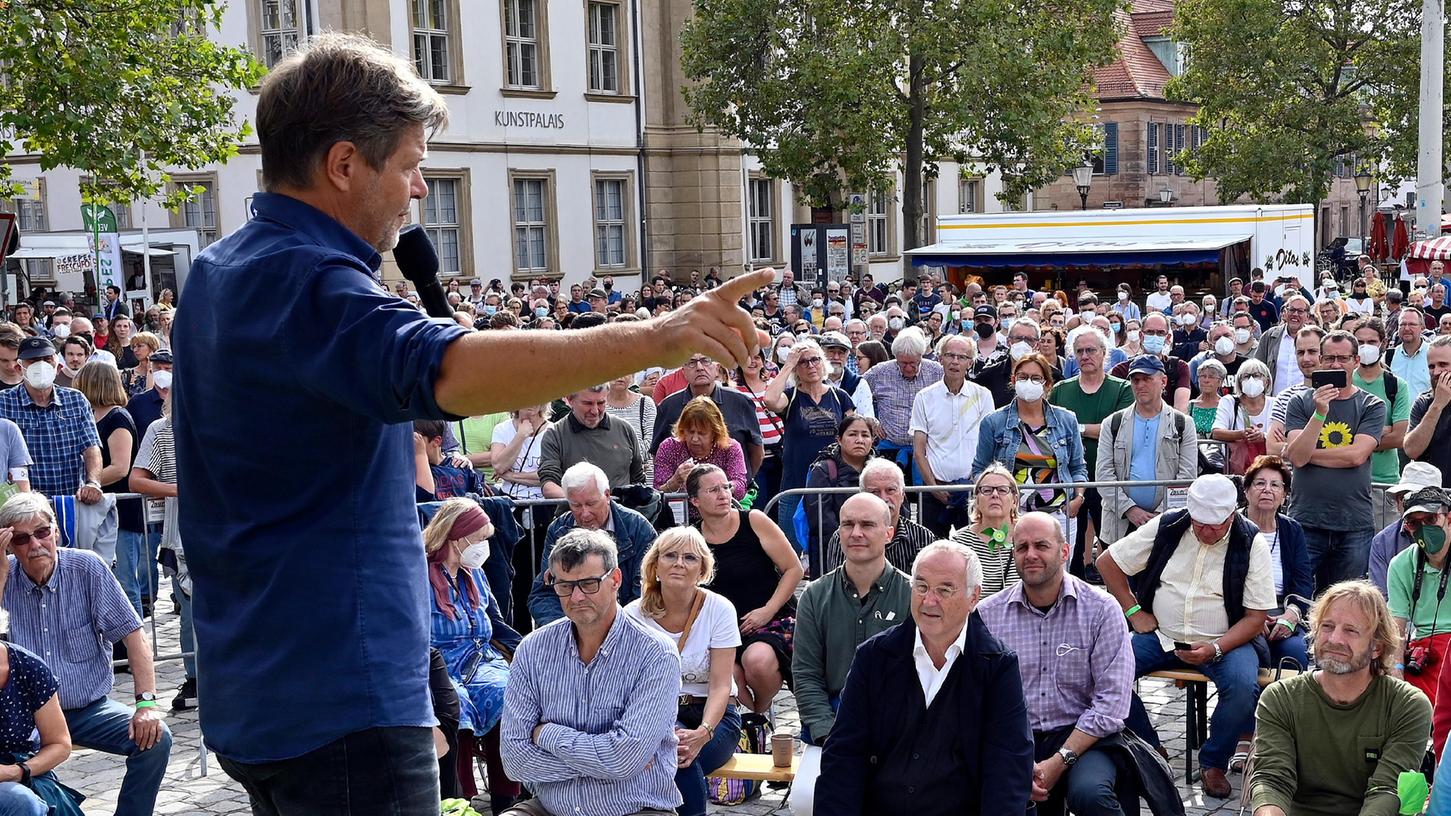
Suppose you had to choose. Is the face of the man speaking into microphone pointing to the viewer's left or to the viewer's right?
to the viewer's right

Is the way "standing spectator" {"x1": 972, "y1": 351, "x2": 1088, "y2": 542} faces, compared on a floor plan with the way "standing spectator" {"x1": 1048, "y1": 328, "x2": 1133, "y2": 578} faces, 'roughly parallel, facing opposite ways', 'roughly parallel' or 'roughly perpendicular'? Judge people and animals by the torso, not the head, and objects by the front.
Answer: roughly parallel

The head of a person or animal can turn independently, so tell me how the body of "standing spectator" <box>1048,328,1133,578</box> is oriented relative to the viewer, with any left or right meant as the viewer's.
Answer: facing the viewer

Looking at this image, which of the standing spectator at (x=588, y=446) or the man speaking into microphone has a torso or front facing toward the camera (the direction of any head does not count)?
the standing spectator

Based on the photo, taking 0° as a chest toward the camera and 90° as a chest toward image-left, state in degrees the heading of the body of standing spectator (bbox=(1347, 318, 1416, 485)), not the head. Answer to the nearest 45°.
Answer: approximately 45°

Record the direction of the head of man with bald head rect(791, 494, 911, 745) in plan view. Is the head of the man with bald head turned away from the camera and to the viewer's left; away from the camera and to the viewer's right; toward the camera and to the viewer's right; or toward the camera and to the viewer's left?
toward the camera and to the viewer's left

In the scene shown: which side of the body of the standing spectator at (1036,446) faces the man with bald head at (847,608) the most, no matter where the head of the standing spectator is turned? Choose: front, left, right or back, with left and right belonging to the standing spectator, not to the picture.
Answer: front

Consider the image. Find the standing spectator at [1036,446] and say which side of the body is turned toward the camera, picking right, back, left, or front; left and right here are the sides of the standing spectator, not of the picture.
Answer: front

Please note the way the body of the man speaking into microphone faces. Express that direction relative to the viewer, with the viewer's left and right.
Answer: facing away from the viewer and to the right of the viewer

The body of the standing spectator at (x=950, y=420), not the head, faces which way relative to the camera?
toward the camera

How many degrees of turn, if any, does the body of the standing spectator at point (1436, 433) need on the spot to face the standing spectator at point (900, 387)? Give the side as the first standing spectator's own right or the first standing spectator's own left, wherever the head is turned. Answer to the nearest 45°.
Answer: approximately 45° to the first standing spectator's own right

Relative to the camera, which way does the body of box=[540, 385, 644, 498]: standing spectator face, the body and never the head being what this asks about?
toward the camera

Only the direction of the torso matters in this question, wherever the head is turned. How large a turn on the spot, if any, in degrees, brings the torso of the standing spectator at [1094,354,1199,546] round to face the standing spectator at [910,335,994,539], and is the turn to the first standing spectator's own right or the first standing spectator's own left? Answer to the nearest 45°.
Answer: approximately 90° to the first standing spectator's own right

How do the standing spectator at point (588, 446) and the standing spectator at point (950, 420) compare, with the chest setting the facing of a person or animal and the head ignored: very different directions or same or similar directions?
same or similar directions

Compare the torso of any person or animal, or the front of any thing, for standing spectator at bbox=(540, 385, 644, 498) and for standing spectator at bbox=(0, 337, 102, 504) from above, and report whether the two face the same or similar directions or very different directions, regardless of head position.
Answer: same or similar directions

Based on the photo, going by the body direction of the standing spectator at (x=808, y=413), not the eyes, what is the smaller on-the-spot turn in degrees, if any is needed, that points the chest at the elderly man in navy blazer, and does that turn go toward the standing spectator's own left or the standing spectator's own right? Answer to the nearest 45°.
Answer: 0° — they already face them
